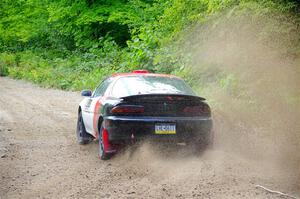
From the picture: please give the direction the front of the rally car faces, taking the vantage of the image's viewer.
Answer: facing away from the viewer and to the left of the viewer
